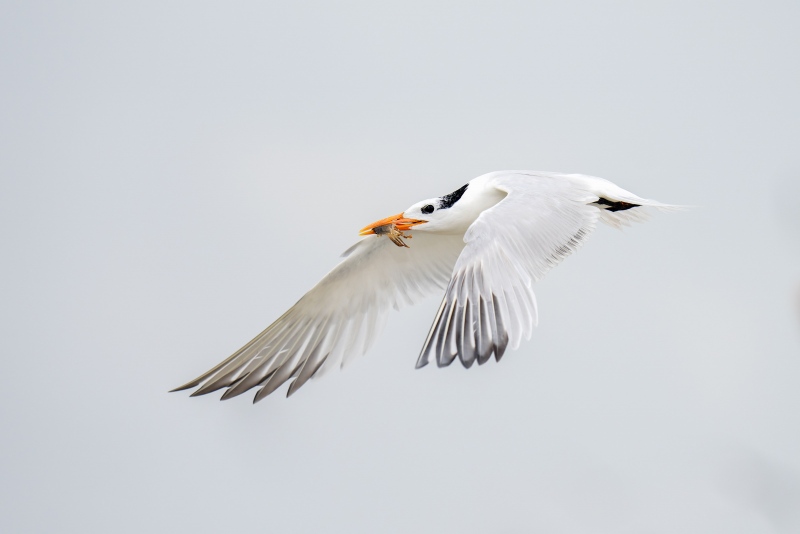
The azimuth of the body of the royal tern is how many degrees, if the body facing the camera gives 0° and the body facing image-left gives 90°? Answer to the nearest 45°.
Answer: approximately 90°
